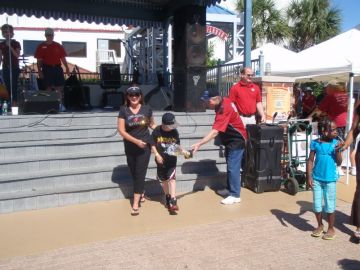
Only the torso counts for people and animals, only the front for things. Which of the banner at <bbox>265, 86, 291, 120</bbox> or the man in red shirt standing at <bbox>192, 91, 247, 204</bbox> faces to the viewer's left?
the man in red shirt standing

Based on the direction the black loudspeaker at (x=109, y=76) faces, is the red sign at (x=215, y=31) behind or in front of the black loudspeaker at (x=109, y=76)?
behind

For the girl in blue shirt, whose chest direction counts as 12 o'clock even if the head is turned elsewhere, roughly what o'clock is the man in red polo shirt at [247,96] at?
The man in red polo shirt is roughly at 5 o'clock from the girl in blue shirt.

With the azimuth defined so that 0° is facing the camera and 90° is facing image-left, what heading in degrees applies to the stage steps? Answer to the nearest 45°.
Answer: approximately 0°

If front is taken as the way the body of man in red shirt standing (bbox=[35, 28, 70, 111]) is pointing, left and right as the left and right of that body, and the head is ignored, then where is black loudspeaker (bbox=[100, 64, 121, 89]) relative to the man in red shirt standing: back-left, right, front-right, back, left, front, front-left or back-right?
back-left

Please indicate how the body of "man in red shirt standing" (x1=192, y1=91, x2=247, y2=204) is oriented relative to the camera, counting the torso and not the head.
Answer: to the viewer's left
